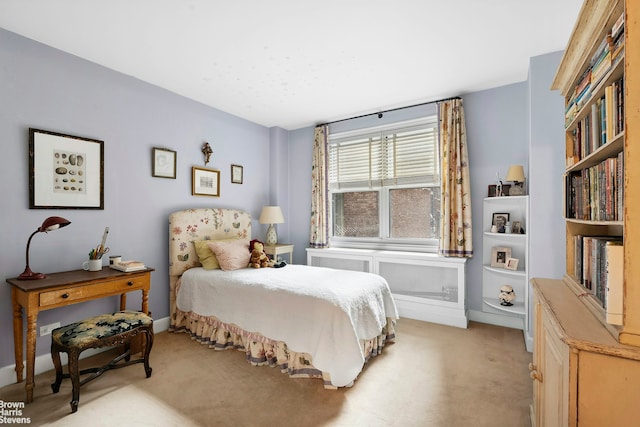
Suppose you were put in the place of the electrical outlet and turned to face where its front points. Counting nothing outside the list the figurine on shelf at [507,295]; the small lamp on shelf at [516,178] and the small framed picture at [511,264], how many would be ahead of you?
3

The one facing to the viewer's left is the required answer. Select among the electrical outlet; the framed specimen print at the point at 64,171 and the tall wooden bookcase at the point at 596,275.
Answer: the tall wooden bookcase

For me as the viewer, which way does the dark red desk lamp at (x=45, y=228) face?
facing to the right of the viewer

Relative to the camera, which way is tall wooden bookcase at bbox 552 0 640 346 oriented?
to the viewer's left

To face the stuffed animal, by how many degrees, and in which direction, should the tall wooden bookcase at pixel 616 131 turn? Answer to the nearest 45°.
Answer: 0° — it already faces it

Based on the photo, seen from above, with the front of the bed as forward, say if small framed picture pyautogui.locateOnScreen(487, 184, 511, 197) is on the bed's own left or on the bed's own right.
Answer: on the bed's own left

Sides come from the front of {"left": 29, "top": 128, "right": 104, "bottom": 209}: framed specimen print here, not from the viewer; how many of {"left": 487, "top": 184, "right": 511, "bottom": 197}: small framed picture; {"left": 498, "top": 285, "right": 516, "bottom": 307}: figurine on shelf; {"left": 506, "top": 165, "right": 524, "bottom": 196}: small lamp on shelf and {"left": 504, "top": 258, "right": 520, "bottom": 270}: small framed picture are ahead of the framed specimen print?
4

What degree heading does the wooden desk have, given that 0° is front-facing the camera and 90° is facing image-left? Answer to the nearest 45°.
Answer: approximately 315°

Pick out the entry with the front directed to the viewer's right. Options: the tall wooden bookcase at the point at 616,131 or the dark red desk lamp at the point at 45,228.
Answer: the dark red desk lamp

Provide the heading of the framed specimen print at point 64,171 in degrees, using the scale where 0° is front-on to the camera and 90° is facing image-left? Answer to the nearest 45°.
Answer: approximately 315°
